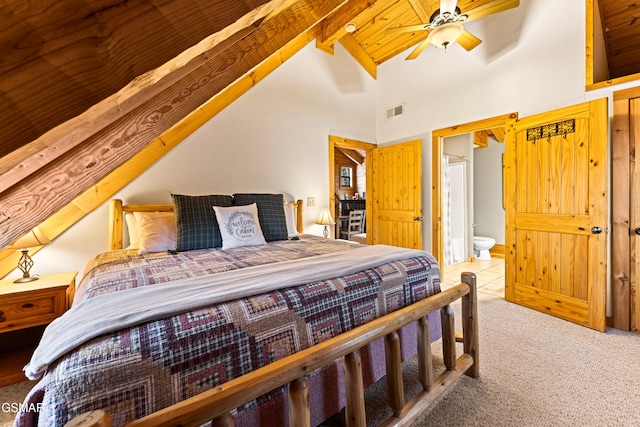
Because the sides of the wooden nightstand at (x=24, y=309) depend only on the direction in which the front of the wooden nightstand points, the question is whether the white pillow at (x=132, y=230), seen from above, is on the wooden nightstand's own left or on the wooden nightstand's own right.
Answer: on the wooden nightstand's own left

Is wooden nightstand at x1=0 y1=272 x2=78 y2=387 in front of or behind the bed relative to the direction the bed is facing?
behind

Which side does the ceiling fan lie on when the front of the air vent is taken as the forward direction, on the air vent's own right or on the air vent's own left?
on the air vent's own left

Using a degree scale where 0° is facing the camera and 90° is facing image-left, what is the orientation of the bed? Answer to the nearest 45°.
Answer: approximately 315°

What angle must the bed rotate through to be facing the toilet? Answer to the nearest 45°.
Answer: approximately 90° to its left

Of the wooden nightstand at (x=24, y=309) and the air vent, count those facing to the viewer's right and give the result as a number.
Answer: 0

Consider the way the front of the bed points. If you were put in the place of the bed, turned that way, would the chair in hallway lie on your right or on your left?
on your left

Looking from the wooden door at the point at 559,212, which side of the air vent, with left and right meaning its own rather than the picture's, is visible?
left

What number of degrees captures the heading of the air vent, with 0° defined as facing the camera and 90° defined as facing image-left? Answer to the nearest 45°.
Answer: approximately 45°

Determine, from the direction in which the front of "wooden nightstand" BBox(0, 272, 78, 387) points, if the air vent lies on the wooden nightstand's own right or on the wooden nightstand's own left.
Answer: on the wooden nightstand's own left

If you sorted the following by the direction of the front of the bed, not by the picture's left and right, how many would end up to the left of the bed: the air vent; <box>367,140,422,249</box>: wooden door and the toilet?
3

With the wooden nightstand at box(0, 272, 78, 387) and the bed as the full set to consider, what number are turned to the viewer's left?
0
